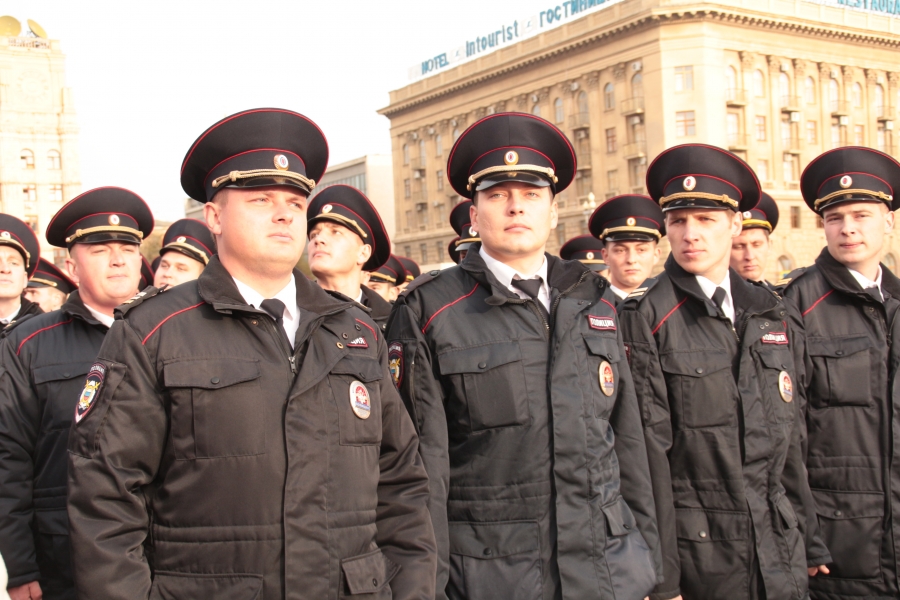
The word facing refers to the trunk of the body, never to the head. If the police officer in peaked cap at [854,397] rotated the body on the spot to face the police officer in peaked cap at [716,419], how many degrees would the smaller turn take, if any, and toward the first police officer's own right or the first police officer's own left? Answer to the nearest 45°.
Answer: approximately 90° to the first police officer's own right

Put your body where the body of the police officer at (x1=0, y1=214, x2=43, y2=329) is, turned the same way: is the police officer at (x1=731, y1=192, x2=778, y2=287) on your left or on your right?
on your left

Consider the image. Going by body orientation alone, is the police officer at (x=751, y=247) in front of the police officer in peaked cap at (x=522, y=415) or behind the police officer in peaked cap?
behind

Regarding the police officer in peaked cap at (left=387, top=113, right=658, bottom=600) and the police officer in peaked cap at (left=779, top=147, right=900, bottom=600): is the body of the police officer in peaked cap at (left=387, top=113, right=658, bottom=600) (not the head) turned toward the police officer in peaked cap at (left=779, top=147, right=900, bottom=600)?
no

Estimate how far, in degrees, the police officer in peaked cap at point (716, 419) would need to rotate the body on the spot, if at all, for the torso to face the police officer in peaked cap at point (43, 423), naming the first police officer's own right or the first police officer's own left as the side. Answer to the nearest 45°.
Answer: approximately 135° to the first police officer's own right

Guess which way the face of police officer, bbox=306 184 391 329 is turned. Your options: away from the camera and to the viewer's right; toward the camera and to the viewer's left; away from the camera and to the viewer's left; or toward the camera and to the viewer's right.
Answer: toward the camera and to the viewer's left

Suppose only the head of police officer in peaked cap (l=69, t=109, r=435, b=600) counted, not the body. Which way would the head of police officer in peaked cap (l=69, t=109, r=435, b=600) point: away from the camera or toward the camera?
toward the camera

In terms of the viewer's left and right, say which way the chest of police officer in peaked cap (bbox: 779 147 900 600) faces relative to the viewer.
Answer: facing the viewer and to the right of the viewer

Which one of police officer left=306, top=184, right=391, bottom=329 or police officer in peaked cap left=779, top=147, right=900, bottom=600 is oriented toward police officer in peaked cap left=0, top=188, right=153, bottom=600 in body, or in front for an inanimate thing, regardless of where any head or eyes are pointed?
the police officer

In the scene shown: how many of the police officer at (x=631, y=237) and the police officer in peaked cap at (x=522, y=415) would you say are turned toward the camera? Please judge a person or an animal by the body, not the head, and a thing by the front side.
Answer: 2

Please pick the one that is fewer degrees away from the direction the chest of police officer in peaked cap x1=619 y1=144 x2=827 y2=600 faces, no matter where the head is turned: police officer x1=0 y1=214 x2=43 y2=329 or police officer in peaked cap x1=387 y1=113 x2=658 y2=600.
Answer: the police officer in peaked cap

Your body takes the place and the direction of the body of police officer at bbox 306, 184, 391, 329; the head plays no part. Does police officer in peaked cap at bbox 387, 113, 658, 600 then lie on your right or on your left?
on your left

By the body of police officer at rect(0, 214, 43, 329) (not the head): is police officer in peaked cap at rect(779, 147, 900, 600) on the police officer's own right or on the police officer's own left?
on the police officer's own left

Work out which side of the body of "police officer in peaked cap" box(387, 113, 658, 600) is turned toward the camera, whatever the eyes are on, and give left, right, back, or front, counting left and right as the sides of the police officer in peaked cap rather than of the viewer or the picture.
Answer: front

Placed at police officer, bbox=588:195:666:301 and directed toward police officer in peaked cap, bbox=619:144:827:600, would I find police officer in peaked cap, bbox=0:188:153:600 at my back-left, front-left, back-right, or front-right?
front-right
